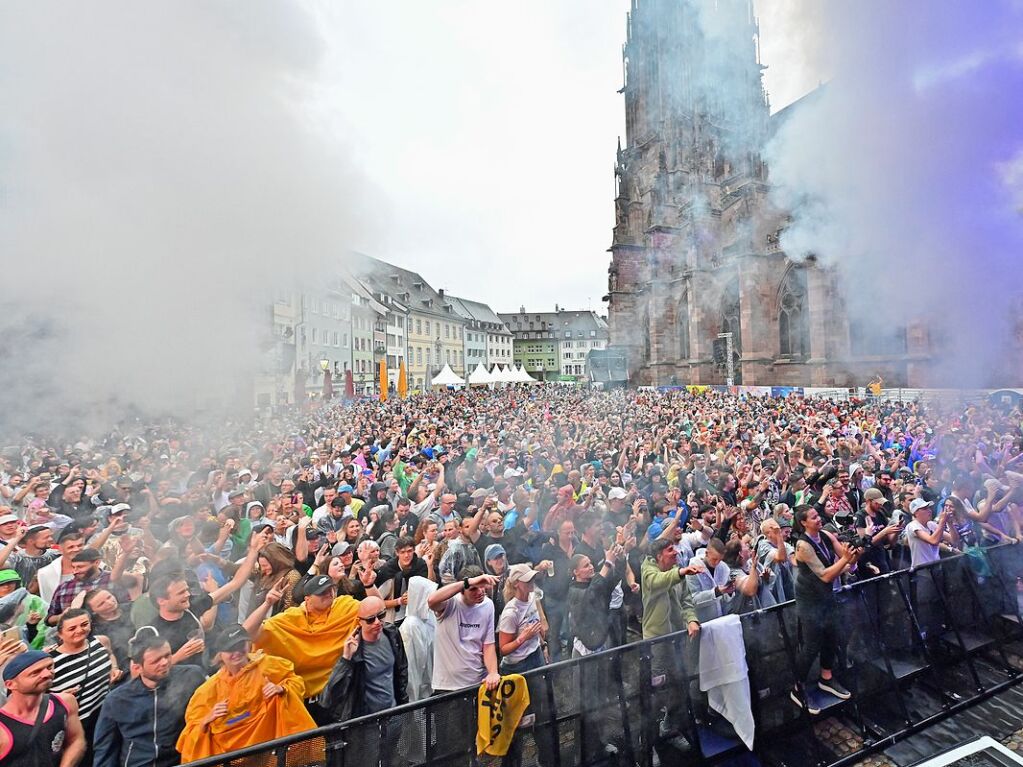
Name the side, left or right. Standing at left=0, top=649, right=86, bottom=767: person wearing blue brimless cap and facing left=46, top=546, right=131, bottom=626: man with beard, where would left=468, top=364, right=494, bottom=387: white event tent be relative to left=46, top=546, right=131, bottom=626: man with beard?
right

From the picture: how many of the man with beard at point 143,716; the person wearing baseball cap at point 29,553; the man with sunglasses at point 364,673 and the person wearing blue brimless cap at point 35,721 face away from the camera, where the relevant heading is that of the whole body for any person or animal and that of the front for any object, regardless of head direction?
0

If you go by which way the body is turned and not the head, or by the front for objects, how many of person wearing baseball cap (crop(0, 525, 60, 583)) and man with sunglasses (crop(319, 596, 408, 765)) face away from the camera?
0

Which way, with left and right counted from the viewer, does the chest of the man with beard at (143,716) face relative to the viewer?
facing the viewer and to the right of the viewer

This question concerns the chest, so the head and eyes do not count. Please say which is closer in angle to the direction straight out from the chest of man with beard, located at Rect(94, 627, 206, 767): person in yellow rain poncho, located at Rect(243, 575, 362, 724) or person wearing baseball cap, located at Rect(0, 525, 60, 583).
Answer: the person in yellow rain poncho

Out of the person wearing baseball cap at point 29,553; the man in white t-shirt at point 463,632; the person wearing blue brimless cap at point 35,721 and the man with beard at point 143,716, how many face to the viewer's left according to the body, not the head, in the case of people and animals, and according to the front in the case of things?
0

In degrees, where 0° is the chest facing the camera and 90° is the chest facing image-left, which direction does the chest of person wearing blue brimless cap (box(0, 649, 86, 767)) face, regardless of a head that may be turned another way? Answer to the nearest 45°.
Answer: approximately 315°
